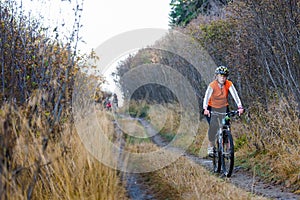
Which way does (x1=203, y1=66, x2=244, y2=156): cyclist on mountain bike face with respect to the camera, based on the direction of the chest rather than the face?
toward the camera

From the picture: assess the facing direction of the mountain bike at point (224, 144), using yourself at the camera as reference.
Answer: facing the viewer
